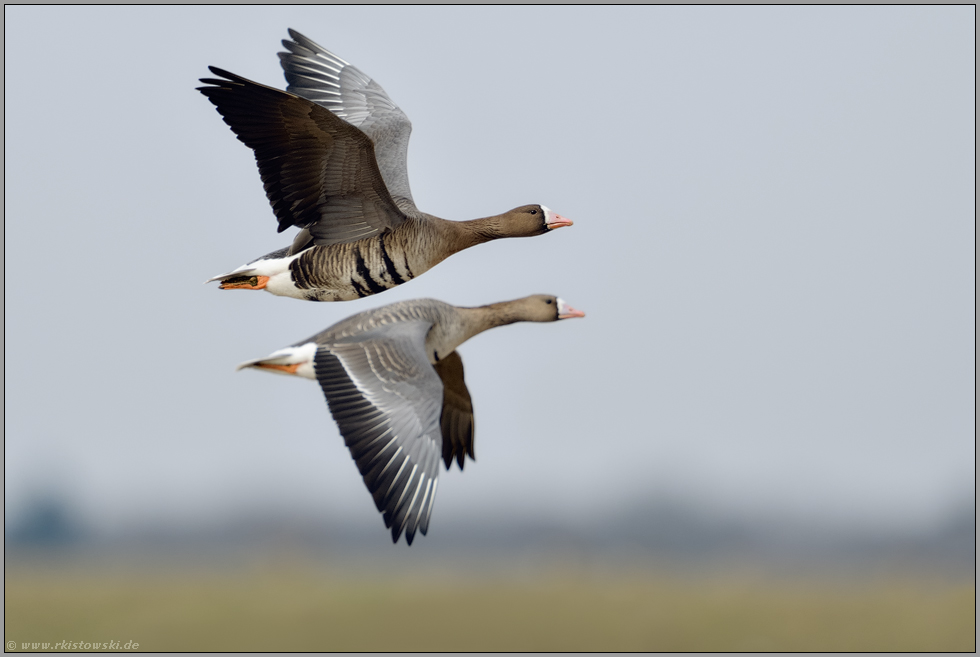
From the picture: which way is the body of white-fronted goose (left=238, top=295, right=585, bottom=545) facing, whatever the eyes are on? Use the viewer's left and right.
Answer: facing to the right of the viewer

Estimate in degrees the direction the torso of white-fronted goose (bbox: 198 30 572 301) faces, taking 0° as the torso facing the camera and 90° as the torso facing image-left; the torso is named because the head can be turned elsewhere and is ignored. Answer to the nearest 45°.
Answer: approximately 270°

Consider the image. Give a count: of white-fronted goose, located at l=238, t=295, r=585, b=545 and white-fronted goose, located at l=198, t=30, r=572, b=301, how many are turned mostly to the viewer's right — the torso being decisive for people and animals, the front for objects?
2
